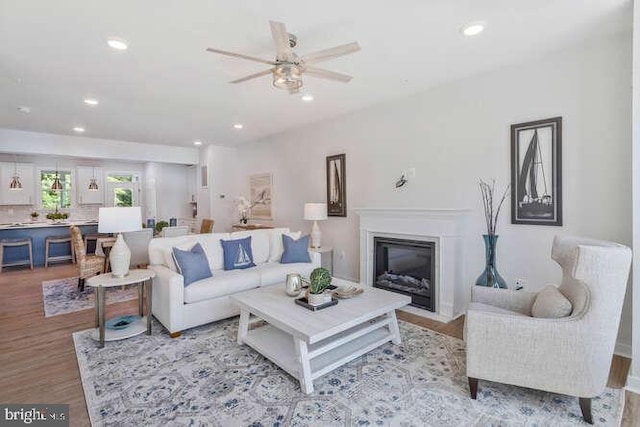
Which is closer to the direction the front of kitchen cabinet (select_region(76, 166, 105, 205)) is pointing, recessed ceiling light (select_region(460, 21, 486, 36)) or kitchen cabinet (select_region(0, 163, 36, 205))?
the recessed ceiling light

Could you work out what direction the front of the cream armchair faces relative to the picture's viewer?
facing to the left of the viewer

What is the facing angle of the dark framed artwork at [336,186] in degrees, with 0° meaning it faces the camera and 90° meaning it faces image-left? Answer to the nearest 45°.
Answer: approximately 45°

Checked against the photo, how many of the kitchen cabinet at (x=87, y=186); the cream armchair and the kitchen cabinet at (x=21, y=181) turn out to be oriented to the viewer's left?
1

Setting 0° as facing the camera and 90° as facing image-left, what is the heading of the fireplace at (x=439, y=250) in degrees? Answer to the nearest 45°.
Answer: approximately 45°

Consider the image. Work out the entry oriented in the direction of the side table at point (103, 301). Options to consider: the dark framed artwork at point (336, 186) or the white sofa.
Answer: the dark framed artwork

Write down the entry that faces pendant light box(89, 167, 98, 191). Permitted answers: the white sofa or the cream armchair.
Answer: the cream armchair

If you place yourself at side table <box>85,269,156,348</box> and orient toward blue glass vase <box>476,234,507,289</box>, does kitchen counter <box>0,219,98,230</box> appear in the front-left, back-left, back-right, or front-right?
back-left

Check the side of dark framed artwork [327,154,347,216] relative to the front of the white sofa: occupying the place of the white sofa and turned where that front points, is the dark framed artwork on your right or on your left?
on your left
